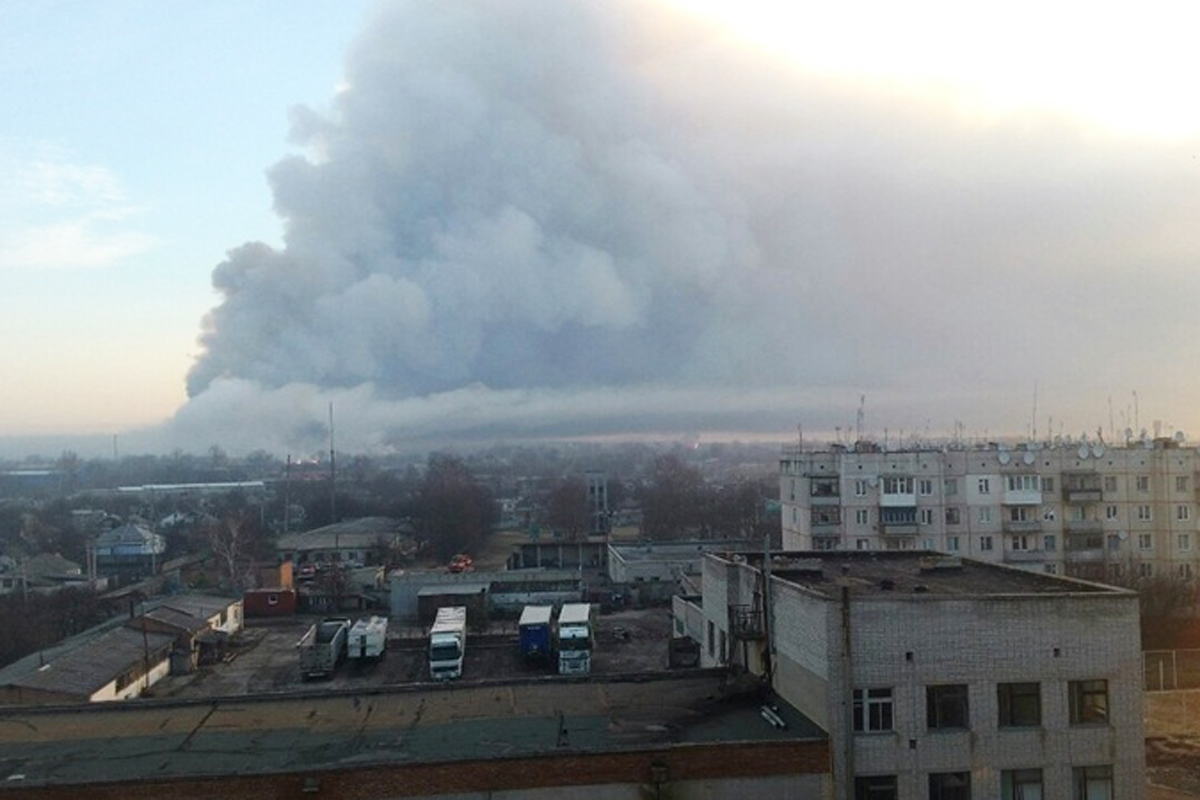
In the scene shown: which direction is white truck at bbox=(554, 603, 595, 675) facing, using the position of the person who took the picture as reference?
facing the viewer

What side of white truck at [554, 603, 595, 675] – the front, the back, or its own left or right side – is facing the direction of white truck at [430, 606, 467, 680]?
right

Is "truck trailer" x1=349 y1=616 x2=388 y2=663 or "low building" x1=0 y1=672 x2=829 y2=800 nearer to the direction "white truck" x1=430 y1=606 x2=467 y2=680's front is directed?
the low building

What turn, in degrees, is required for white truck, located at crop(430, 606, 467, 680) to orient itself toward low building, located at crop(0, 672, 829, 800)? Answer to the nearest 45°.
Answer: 0° — it already faces it

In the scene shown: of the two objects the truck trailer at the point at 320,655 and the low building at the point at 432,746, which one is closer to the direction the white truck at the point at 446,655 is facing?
the low building

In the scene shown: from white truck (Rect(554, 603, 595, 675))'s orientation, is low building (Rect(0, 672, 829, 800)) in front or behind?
in front

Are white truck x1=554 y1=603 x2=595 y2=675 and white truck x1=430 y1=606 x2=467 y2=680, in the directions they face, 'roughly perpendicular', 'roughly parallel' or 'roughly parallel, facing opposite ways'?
roughly parallel

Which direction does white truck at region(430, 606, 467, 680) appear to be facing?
toward the camera

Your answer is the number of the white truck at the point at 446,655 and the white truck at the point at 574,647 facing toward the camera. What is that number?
2

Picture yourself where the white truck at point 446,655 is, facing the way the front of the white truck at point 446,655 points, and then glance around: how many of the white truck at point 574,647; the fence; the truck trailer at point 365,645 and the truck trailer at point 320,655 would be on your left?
2

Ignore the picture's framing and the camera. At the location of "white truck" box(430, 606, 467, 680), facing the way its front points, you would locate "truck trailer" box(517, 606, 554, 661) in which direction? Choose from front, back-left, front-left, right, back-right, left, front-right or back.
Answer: back-left

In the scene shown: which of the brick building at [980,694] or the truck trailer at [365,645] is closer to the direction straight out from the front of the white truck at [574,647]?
the brick building
